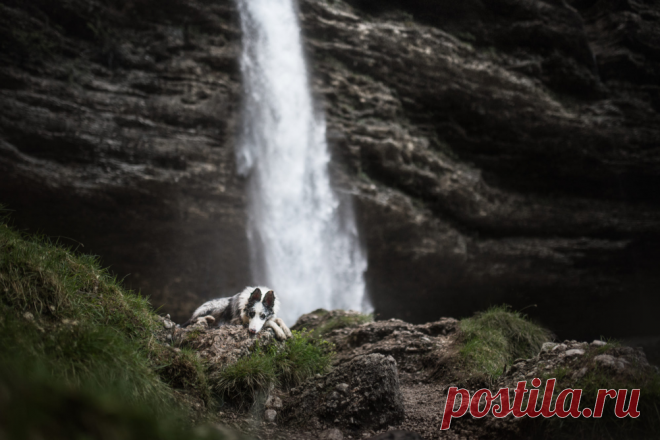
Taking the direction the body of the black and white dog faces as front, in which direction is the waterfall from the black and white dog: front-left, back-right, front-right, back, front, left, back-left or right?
back-left

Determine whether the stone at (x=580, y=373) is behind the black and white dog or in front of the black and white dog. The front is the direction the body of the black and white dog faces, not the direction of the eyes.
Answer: in front

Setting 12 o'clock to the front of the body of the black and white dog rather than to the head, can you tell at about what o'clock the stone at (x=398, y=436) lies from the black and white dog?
The stone is roughly at 1 o'clock from the black and white dog.

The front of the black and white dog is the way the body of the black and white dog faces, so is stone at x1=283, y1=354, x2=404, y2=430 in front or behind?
in front

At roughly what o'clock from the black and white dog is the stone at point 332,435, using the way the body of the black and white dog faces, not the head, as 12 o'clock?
The stone is roughly at 1 o'clock from the black and white dog.

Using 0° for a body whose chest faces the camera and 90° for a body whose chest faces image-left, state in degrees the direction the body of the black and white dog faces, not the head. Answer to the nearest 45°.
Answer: approximately 315°
